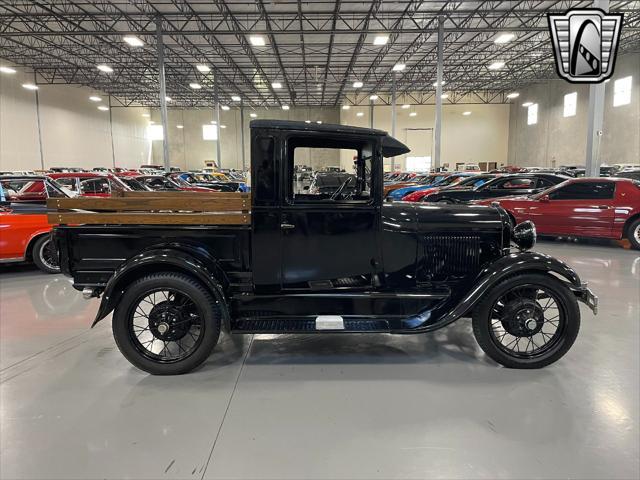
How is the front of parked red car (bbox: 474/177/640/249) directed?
to the viewer's left

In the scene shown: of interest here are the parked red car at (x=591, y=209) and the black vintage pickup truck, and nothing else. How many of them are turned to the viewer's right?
1

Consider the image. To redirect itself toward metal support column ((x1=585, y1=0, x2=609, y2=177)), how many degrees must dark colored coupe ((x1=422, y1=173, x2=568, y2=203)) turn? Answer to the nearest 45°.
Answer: approximately 135° to its right

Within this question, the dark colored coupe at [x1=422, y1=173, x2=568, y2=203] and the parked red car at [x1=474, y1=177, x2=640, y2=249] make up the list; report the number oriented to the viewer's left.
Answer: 2

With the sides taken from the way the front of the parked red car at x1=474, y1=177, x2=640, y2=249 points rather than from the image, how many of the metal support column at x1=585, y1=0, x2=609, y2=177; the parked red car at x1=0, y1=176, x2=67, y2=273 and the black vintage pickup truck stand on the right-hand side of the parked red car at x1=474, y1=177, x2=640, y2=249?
1

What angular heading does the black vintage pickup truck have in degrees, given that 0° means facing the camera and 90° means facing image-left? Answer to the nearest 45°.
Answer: approximately 270°

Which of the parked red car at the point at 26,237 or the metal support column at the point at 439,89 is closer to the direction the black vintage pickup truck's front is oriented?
the metal support column

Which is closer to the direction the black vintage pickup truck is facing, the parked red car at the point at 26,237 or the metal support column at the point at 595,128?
the metal support column

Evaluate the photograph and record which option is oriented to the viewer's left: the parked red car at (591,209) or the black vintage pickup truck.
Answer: the parked red car

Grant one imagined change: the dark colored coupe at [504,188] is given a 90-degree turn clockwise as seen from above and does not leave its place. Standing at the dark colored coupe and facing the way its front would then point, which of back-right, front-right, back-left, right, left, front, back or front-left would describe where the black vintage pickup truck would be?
back

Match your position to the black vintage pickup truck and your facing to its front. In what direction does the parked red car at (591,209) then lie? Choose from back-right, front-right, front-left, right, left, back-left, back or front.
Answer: front-left

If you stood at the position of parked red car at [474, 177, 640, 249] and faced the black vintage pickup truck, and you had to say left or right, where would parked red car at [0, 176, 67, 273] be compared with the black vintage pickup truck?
right

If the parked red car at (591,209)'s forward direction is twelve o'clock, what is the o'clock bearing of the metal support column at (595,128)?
The metal support column is roughly at 3 o'clock from the parked red car.

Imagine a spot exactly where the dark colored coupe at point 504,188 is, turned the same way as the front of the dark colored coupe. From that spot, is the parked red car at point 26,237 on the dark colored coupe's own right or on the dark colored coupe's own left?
on the dark colored coupe's own left

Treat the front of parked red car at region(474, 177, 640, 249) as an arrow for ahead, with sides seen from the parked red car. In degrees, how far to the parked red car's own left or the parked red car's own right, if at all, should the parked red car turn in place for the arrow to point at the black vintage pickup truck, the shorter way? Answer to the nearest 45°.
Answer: approximately 90° to the parked red car's own left

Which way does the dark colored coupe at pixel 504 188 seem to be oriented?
to the viewer's left

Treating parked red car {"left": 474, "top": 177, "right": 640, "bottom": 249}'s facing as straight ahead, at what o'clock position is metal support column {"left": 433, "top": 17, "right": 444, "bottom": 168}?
The metal support column is roughly at 2 o'clock from the parked red car.
